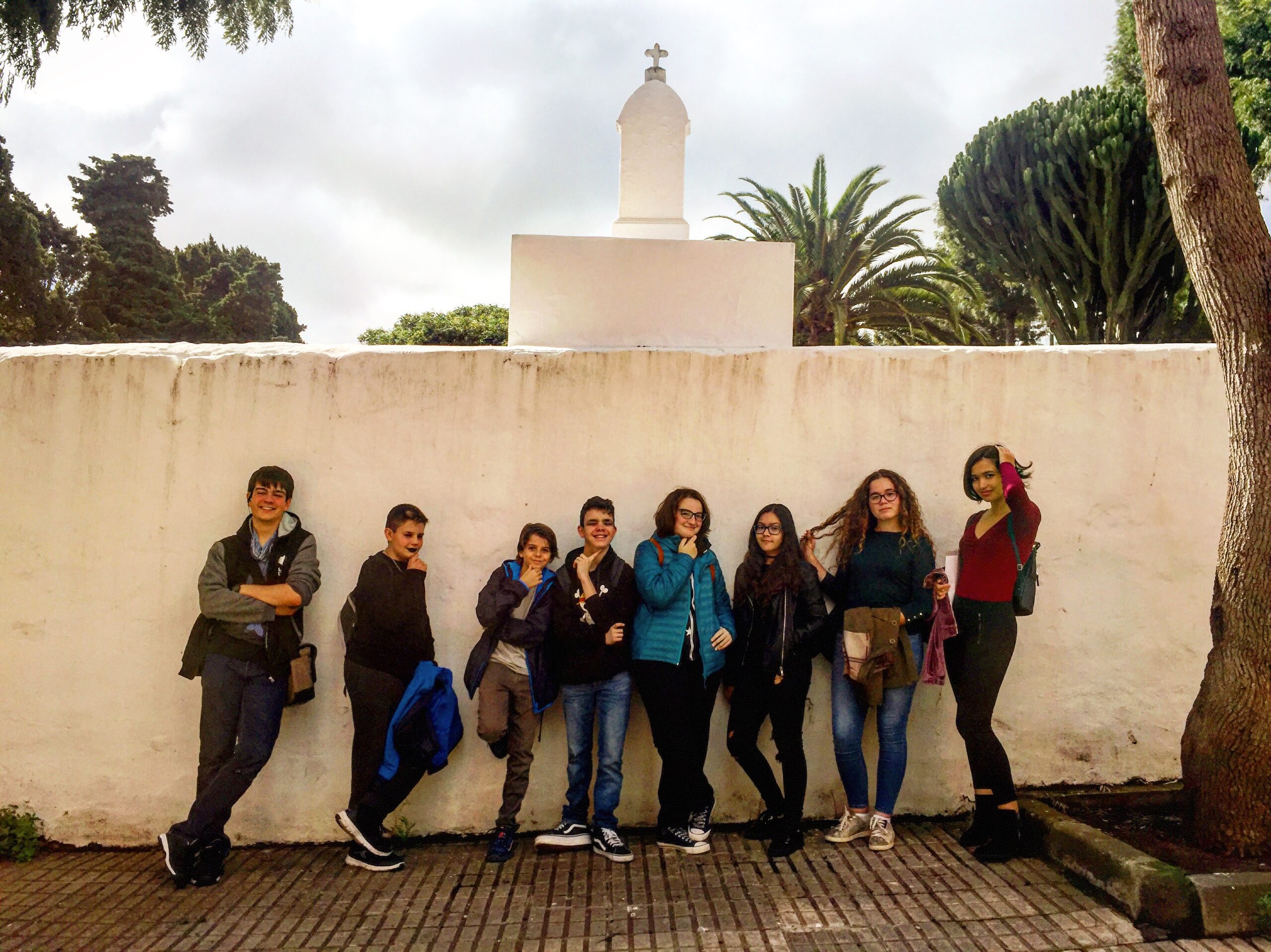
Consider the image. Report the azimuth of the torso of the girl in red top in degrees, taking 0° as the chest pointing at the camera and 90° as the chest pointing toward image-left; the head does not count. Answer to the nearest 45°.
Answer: approximately 45°

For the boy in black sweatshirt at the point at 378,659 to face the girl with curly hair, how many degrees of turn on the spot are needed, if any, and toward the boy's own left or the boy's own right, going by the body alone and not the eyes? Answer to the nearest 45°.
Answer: approximately 45° to the boy's own left

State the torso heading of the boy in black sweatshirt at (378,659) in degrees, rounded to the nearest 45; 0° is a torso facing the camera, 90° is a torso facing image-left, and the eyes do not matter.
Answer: approximately 315°

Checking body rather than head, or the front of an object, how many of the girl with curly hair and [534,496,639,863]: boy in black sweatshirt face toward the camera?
2

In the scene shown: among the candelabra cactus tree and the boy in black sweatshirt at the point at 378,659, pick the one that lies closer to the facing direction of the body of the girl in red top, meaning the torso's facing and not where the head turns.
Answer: the boy in black sweatshirt

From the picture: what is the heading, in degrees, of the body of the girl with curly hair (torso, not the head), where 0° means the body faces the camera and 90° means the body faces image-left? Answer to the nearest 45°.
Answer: approximately 0°

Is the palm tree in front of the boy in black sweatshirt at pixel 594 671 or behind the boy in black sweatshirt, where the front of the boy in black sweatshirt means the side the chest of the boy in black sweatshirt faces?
behind
